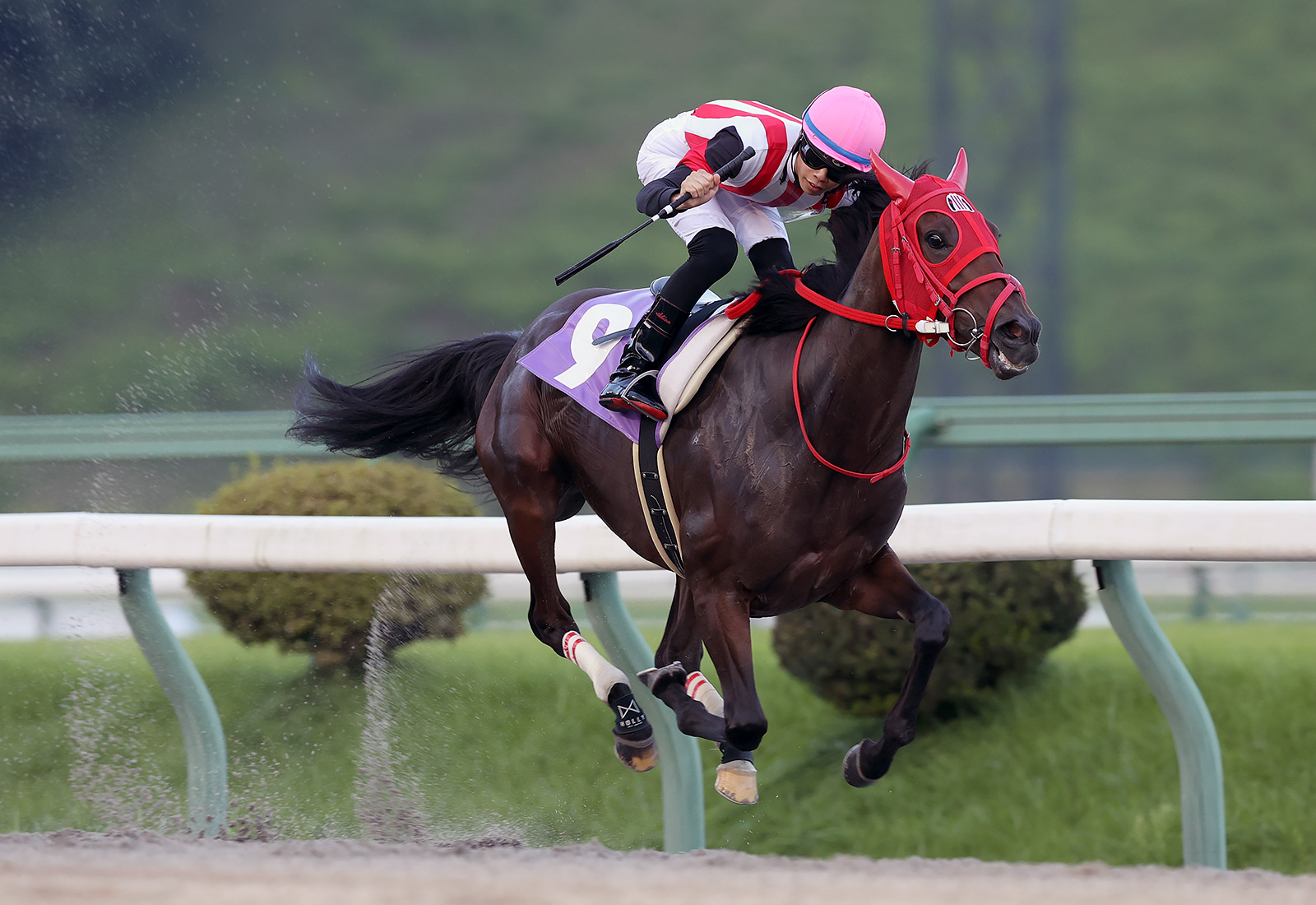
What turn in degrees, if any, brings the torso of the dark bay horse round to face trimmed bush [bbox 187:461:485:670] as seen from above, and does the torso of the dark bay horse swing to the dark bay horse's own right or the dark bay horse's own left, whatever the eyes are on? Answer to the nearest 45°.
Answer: approximately 180°

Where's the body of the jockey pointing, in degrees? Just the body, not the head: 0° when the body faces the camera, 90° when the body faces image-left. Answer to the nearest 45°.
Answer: approximately 315°

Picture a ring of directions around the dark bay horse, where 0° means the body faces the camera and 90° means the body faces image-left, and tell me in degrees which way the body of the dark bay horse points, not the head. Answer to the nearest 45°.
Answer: approximately 315°

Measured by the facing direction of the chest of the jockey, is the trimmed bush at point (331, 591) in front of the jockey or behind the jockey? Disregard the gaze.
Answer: behind
